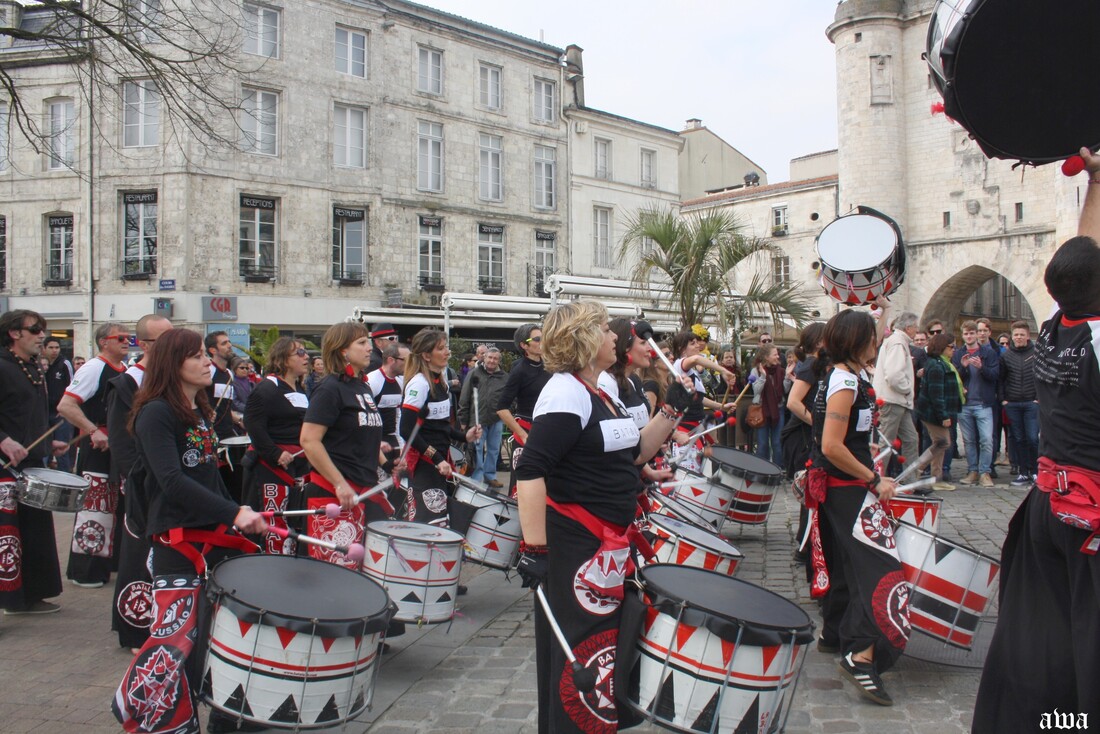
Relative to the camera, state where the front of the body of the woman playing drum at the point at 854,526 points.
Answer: to the viewer's right

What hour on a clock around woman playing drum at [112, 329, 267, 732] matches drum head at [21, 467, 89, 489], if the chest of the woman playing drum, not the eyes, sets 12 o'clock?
The drum head is roughly at 7 o'clock from the woman playing drum.

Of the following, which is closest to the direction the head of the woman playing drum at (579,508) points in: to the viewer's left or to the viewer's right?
to the viewer's right

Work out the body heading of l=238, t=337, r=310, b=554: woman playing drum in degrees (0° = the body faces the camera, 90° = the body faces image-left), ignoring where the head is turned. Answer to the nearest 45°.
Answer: approximately 315°

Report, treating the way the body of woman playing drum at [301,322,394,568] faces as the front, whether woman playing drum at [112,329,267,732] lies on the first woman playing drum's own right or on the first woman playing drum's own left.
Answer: on the first woman playing drum's own right

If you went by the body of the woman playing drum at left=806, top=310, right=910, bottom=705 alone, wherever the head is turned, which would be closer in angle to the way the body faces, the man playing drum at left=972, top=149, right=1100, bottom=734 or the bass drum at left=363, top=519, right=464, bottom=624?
the man playing drum

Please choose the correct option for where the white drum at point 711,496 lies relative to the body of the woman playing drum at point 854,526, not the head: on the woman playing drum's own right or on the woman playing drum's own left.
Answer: on the woman playing drum's own left

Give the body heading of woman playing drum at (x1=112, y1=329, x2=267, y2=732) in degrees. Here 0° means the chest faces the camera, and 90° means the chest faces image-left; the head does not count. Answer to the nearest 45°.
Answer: approximately 315°

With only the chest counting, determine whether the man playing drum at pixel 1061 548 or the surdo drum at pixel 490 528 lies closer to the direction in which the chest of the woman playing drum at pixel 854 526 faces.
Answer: the man playing drum

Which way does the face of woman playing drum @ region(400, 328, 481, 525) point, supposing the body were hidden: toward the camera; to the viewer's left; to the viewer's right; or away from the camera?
to the viewer's right
